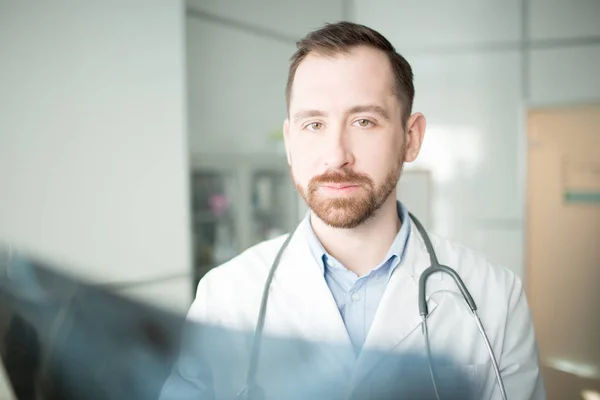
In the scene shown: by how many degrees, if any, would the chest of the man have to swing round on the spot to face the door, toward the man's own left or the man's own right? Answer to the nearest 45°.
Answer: approximately 135° to the man's own left

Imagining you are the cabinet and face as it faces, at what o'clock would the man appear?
The man is roughly at 12 o'clock from the cabinet.

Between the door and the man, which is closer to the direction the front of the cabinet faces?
the man

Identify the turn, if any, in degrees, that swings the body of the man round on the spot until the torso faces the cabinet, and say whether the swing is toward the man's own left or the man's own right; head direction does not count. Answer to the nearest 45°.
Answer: approximately 180°

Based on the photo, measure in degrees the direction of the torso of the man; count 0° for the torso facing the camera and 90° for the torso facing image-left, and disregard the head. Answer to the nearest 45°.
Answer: approximately 0°

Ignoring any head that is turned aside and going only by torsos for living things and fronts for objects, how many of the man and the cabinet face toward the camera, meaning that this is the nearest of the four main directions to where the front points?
2

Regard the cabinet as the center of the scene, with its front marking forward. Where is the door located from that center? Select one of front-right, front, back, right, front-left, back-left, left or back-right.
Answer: left

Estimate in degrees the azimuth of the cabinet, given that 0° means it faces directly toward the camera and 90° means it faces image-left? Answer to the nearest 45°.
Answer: approximately 0°
